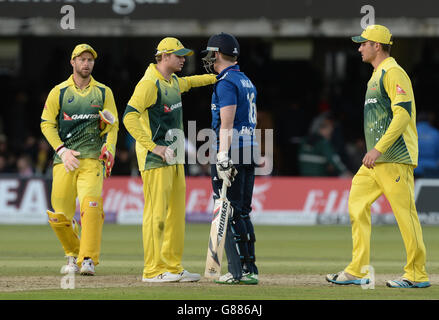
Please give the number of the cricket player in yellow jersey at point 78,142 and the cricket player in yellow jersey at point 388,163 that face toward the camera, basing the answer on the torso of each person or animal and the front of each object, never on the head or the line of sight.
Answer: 1

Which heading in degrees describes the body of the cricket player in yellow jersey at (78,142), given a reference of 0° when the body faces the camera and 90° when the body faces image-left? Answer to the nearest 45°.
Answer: approximately 0°

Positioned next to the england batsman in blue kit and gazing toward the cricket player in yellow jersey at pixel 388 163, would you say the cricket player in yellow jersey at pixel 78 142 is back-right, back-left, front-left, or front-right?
back-left

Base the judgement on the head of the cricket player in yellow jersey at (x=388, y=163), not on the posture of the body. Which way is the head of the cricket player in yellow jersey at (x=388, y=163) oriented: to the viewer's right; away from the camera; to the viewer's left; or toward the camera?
to the viewer's left

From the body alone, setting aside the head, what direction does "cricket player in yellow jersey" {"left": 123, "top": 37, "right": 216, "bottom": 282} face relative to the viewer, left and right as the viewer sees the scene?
facing the viewer and to the right of the viewer

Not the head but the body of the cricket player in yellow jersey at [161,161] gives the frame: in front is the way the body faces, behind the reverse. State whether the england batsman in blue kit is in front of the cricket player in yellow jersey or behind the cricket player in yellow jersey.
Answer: in front

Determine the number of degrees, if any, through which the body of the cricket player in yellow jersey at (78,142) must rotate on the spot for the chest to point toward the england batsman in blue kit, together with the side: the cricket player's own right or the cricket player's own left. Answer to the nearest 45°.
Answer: approximately 45° to the cricket player's own left

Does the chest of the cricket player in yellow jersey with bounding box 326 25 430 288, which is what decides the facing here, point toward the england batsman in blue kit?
yes

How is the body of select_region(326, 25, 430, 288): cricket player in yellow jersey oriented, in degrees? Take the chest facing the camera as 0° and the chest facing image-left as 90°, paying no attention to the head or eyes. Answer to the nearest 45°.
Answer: approximately 90°

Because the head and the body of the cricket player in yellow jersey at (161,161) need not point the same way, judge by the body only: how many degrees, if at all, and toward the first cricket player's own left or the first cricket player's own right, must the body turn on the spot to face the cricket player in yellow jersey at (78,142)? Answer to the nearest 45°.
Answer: approximately 180°

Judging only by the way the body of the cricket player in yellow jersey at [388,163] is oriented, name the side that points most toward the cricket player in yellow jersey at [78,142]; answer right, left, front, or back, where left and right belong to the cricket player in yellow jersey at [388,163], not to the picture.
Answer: front

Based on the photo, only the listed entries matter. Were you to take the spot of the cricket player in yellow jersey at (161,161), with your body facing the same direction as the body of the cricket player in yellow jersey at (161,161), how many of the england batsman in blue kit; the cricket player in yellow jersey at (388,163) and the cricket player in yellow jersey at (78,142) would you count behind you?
1

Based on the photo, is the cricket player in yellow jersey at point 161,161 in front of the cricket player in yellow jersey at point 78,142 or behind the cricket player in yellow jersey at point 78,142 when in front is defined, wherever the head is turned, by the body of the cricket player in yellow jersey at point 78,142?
in front

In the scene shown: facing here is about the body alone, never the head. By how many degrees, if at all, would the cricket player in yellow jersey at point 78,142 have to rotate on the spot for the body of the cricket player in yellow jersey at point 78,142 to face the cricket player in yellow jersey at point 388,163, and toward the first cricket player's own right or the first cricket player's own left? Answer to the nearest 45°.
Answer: approximately 45° to the first cricket player's own left
